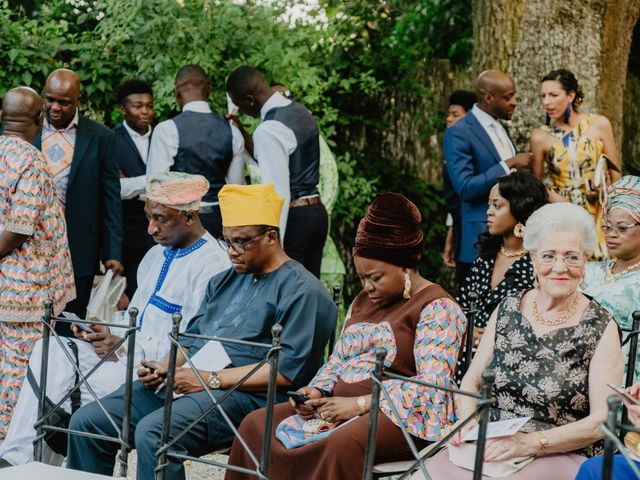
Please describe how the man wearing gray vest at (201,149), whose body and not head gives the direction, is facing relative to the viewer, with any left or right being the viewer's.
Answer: facing away from the viewer

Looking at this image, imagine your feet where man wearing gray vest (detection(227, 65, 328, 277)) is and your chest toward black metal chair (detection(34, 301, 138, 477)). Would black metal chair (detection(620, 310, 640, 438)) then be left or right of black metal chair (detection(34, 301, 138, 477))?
left

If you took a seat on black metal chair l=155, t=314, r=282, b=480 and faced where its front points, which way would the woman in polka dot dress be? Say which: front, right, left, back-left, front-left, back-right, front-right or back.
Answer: back

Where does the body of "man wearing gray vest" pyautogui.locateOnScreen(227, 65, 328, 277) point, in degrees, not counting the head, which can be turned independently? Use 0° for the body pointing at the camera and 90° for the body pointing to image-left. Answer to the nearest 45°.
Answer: approximately 135°

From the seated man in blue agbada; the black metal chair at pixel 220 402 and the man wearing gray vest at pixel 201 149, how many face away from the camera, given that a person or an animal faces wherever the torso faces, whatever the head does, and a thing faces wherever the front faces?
1

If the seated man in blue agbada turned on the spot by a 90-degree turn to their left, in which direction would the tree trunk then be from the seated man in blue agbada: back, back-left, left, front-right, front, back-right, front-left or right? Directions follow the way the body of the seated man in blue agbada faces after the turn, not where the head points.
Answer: left

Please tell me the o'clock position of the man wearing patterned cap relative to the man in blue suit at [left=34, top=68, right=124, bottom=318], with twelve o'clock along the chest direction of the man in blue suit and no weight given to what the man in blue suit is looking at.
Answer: The man wearing patterned cap is roughly at 10 o'clock from the man in blue suit.

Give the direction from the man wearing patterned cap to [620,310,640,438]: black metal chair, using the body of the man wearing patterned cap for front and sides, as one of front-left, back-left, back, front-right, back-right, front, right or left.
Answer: left

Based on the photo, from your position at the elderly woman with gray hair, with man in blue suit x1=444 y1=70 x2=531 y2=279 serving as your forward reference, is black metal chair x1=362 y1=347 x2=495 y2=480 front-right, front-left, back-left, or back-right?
back-left

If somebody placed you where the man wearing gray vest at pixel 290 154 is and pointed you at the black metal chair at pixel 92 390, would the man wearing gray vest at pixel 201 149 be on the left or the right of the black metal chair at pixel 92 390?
right

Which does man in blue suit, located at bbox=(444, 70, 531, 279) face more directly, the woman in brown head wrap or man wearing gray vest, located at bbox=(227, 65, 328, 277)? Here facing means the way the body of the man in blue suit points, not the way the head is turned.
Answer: the woman in brown head wrap

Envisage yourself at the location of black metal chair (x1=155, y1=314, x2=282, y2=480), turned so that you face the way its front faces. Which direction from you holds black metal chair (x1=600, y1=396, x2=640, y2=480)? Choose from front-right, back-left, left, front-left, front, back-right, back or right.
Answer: left

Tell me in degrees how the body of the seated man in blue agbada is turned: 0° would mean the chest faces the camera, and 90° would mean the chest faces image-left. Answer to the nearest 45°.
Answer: approximately 45°

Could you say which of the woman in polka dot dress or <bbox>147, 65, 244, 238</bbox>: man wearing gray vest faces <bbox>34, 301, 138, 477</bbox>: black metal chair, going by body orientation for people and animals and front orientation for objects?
the woman in polka dot dress

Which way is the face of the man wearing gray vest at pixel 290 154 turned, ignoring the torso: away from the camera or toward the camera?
away from the camera
